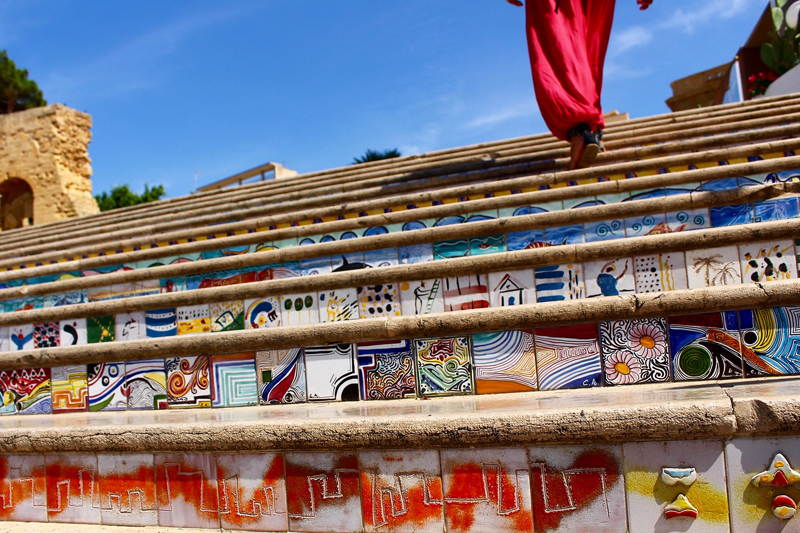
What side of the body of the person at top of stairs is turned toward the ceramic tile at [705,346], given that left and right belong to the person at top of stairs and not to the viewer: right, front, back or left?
back

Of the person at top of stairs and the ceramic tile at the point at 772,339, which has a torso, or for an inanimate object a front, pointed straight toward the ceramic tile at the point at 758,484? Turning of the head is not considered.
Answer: the ceramic tile at the point at 772,339

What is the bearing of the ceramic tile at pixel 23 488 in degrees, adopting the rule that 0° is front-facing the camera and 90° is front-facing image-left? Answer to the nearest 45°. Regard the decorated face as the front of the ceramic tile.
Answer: approximately 0°

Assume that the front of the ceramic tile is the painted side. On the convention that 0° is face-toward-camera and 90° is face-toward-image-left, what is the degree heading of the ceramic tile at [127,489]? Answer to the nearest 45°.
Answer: approximately 0°

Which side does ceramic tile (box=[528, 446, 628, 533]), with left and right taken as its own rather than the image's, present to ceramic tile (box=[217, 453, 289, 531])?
right

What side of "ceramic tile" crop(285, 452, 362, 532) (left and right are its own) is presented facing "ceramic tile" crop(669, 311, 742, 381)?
left

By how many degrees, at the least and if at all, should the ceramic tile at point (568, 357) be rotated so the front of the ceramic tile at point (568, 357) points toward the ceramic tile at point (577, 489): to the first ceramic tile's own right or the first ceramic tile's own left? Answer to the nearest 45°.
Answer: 0° — it already faces it

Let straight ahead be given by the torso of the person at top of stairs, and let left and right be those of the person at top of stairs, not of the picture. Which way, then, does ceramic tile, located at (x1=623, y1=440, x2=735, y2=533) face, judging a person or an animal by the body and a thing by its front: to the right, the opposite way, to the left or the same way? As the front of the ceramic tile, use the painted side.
the opposite way
